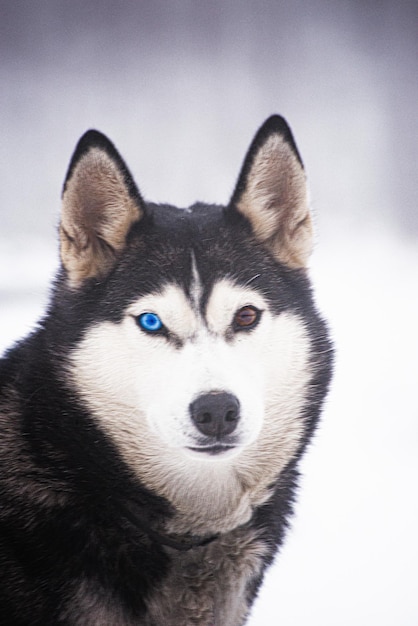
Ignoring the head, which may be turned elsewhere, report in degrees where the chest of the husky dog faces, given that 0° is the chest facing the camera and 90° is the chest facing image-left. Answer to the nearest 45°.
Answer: approximately 315°
